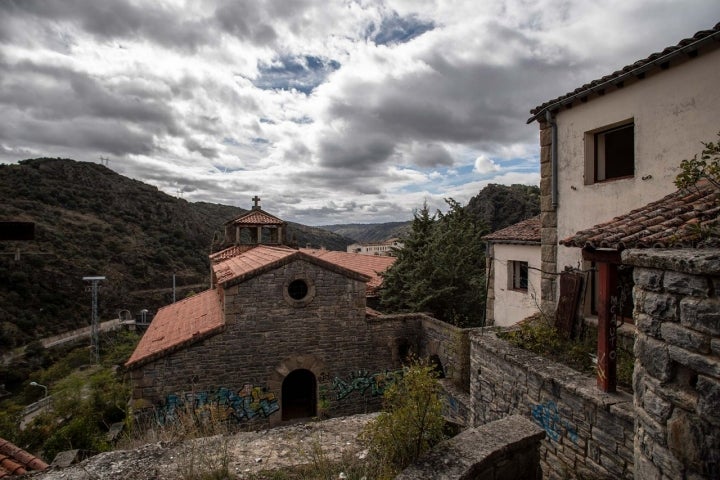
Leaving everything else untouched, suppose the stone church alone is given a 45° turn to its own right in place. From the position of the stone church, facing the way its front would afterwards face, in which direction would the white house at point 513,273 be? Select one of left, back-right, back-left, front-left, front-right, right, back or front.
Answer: back-left

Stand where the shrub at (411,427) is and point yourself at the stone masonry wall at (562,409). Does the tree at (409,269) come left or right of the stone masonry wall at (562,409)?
left

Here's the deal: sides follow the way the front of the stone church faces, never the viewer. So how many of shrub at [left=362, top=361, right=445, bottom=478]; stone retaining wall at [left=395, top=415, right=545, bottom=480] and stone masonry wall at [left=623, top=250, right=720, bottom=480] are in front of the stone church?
3

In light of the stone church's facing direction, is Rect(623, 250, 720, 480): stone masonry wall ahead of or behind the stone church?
ahead

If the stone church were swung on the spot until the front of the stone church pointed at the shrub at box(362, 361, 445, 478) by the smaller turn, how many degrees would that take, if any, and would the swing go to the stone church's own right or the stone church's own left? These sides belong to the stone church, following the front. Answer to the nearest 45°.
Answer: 0° — it already faces it

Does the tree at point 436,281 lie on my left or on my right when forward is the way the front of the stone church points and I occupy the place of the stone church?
on my left

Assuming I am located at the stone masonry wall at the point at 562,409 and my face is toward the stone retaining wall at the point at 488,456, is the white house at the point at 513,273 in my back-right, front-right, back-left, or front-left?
back-right

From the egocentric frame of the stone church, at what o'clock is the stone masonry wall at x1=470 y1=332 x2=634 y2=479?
The stone masonry wall is roughly at 11 o'clock from the stone church.

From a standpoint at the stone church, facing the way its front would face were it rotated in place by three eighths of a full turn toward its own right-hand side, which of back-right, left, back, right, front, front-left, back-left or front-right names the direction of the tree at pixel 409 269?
right

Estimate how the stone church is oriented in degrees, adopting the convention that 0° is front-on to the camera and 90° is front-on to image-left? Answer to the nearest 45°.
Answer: approximately 0°

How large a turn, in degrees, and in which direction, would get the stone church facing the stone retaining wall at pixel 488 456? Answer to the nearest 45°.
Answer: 0° — it already faces it
